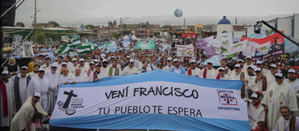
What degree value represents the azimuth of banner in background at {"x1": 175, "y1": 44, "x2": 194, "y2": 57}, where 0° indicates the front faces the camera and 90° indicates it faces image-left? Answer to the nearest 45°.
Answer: approximately 0°

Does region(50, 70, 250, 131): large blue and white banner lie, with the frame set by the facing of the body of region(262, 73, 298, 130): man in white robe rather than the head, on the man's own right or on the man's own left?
on the man's own right

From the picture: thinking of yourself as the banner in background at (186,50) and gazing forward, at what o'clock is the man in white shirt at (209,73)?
The man in white shirt is roughly at 12 o'clock from the banner in background.

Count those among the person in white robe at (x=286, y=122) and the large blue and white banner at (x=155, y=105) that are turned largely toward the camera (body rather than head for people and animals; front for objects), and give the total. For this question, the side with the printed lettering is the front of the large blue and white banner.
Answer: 2

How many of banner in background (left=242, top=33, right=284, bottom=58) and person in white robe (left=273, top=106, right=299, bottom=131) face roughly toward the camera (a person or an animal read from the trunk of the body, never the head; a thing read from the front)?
2

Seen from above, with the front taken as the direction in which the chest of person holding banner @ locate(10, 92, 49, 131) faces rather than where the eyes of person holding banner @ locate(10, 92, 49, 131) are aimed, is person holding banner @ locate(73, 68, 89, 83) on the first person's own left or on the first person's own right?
on the first person's own left
